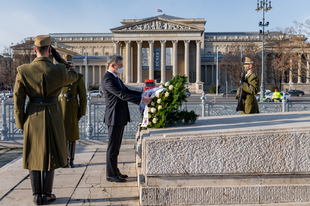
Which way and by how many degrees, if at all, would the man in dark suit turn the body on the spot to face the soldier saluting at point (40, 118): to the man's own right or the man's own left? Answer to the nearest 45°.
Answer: approximately 135° to the man's own right

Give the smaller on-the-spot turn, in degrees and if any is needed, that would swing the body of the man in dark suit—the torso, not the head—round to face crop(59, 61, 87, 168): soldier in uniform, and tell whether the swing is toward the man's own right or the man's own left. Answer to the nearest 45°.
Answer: approximately 135° to the man's own left

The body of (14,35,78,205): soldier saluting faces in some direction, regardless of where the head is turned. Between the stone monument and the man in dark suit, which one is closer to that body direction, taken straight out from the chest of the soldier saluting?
the man in dark suit

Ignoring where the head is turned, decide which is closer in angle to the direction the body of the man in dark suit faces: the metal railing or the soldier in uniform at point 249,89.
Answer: the soldier in uniform

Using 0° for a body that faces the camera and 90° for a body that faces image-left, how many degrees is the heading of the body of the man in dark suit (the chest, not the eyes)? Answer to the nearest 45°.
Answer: approximately 270°

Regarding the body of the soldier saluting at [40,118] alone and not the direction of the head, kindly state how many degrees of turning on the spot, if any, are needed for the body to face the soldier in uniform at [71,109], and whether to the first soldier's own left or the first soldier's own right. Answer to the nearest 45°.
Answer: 0° — they already face them

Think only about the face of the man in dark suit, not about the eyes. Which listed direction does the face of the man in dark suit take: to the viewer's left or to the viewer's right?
to the viewer's right

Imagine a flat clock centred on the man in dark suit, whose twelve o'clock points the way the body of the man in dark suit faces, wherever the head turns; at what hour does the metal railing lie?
The metal railing is roughly at 9 o'clock from the man in dark suit.

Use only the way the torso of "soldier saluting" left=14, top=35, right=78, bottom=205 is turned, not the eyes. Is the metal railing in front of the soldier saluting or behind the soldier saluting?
in front
